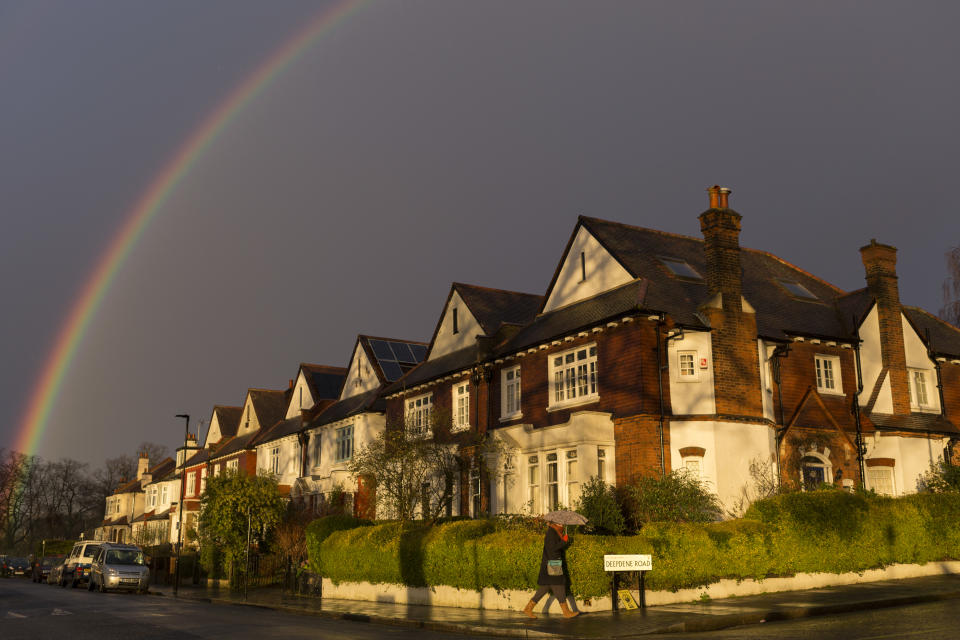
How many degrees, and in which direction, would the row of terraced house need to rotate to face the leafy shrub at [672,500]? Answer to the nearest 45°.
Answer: approximately 45° to its left

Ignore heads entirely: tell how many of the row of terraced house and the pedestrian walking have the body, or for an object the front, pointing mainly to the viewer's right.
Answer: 1

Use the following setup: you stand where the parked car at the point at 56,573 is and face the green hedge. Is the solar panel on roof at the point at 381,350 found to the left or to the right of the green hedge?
left

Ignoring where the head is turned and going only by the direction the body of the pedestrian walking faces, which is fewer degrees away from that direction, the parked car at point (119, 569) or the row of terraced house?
the row of terraced house

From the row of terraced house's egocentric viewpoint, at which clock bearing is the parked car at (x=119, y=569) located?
The parked car is roughly at 2 o'clock from the row of terraced house.

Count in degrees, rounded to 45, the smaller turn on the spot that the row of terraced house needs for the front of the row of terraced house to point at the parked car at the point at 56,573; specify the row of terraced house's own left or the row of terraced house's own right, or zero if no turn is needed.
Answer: approximately 90° to the row of terraced house's own right

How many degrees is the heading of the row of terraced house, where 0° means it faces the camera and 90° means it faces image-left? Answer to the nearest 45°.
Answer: approximately 45°

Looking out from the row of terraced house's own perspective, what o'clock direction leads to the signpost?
The signpost is roughly at 11 o'clock from the row of terraced house.

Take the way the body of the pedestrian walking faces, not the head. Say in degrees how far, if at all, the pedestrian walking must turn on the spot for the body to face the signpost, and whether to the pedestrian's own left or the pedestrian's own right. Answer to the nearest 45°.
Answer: approximately 45° to the pedestrian's own left
